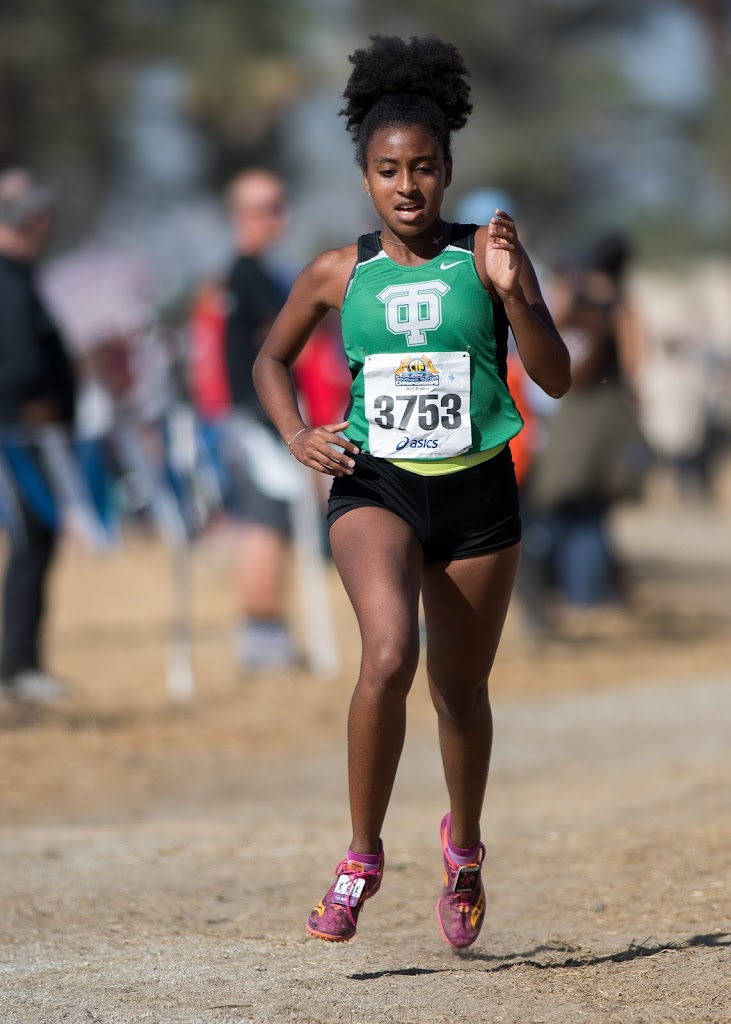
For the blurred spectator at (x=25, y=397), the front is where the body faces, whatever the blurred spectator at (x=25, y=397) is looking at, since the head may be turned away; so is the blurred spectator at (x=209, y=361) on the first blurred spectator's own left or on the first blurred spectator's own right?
on the first blurred spectator's own left

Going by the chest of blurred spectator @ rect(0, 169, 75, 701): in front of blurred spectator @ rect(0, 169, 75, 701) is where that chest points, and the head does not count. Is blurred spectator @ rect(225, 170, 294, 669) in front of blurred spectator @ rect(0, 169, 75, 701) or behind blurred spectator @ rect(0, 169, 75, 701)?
in front

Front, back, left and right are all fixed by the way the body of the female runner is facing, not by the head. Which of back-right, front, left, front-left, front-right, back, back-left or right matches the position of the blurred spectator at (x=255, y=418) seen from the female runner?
back

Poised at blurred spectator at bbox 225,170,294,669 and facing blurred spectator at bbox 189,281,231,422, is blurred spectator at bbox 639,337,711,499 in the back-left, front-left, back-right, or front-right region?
front-right

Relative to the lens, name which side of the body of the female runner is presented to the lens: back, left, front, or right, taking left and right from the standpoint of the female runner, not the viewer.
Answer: front

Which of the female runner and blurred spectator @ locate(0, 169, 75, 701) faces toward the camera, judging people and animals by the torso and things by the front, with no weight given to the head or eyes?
the female runner

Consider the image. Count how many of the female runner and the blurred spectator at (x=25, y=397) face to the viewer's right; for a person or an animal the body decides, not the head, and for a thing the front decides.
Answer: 1

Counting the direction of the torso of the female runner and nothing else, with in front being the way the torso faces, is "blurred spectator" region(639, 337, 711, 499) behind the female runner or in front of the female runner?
behind

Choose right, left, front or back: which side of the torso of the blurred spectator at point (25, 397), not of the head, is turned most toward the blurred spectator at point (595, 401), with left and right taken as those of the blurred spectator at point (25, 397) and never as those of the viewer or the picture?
front

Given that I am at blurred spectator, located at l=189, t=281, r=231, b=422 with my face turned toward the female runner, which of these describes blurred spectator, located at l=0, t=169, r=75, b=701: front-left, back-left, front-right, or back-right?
front-right

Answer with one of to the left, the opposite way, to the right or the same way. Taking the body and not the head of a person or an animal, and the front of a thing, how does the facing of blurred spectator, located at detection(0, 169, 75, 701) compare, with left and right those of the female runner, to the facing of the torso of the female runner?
to the left

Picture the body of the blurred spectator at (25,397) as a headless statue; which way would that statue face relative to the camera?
to the viewer's right

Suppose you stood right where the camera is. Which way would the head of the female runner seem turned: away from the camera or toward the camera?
toward the camera

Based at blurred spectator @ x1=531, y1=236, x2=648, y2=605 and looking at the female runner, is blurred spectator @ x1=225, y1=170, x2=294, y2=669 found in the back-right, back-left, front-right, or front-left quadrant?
front-right

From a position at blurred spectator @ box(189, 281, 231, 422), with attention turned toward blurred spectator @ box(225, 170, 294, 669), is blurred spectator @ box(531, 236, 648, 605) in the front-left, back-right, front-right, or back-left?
front-left
